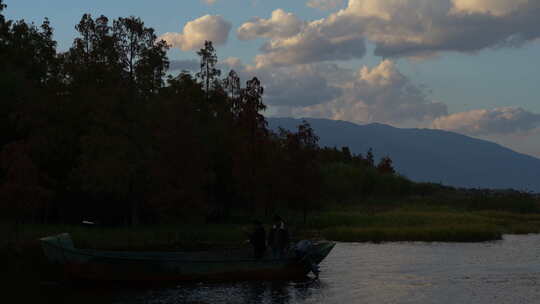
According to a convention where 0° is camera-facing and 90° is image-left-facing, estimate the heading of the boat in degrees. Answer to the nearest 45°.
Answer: approximately 90°
